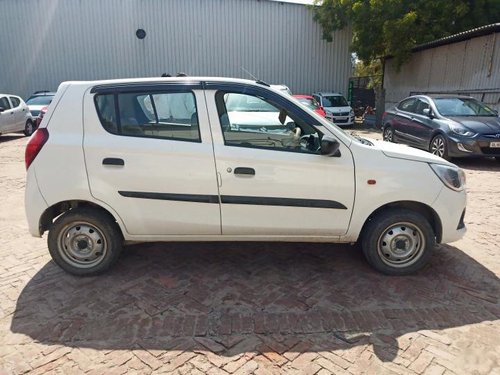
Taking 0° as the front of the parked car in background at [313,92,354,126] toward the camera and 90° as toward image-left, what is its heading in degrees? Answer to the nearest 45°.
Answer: approximately 315°

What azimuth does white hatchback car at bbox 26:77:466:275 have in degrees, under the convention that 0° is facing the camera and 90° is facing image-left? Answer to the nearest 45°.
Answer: approximately 270°

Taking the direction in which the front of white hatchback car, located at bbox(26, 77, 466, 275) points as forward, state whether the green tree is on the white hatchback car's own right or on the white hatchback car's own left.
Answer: on the white hatchback car's own left

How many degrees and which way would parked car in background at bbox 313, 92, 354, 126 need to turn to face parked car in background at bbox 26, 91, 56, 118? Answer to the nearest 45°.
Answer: approximately 135° to its right

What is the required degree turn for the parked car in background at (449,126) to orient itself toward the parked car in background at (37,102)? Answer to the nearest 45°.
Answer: approximately 135° to its right
